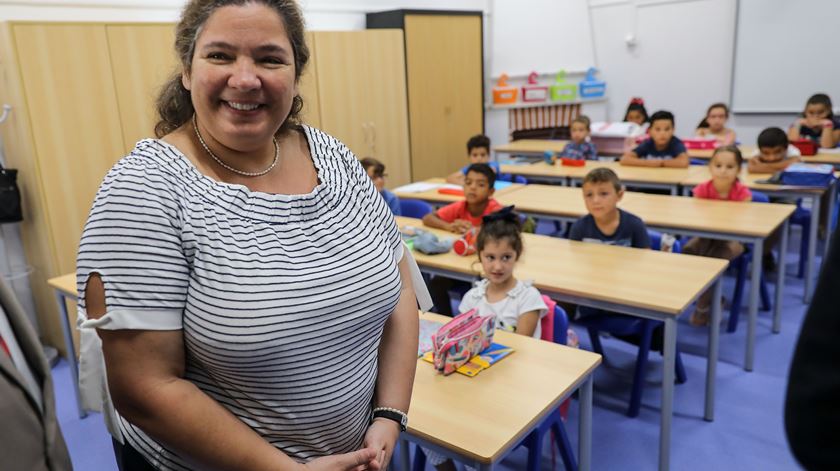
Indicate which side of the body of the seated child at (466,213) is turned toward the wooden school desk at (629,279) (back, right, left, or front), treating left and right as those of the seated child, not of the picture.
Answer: left

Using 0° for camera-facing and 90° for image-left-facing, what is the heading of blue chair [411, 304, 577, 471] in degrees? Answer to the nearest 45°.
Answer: approximately 45°

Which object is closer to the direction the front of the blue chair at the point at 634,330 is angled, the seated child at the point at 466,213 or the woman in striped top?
the woman in striped top

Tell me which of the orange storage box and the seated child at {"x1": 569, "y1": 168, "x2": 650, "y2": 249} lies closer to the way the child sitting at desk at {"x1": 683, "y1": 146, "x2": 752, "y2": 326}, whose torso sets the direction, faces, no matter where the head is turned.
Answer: the seated child

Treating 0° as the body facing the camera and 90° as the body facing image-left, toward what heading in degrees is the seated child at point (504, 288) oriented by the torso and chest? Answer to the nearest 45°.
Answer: approximately 45°

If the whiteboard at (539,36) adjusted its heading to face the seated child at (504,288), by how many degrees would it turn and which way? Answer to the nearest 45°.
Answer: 0° — it already faces them

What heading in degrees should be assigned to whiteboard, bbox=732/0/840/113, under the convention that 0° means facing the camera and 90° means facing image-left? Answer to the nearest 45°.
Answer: approximately 0°

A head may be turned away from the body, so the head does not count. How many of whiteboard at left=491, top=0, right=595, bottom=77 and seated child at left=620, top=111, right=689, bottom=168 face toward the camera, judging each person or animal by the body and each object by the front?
2

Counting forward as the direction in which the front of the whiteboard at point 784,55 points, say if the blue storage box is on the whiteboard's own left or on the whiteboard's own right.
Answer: on the whiteboard's own right

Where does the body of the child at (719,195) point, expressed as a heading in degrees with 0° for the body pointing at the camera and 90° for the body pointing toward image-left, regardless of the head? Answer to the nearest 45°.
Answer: approximately 45°
